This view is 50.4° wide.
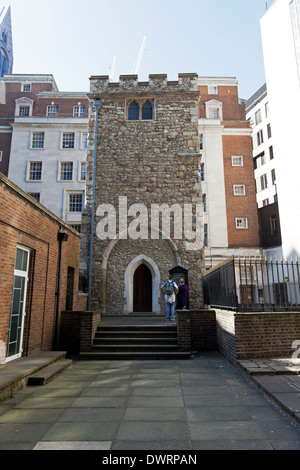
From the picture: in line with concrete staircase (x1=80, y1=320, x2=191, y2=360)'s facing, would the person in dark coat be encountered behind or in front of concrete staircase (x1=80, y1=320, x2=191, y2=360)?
behind

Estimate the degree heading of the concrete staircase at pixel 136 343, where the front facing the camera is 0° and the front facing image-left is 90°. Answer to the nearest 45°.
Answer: approximately 0°

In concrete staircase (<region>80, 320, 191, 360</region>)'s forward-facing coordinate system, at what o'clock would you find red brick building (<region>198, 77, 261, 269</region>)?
The red brick building is roughly at 7 o'clock from the concrete staircase.

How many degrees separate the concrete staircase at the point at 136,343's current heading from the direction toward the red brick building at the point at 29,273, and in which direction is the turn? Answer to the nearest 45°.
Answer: approximately 45° to its right

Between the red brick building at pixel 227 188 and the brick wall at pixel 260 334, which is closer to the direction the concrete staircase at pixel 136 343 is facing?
the brick wall

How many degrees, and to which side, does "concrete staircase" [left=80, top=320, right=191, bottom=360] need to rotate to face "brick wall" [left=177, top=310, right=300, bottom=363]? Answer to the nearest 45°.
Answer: approximately 45° to its left

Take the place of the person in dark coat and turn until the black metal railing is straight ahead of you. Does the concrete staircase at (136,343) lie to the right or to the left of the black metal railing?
right
